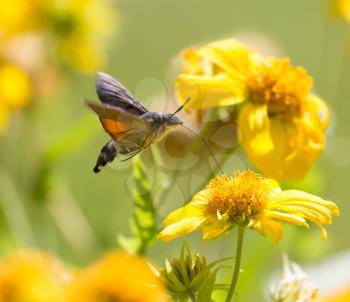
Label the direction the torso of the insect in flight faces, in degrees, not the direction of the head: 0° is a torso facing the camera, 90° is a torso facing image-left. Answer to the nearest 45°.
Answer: approximately 270°
